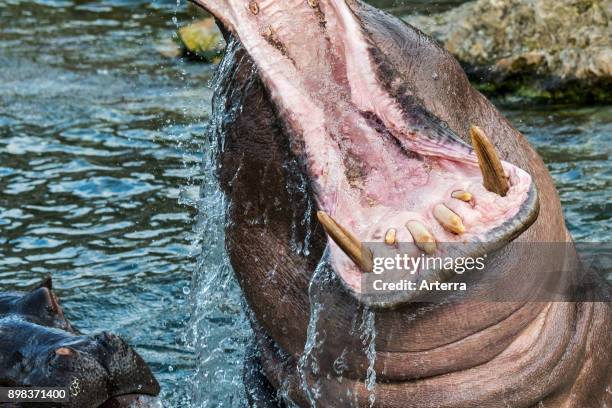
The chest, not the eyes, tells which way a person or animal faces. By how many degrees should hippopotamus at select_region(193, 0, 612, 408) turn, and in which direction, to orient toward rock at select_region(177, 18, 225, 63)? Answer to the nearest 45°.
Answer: approximately 180°

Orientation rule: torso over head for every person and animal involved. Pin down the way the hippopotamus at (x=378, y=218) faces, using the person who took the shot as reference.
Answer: facing the viewer

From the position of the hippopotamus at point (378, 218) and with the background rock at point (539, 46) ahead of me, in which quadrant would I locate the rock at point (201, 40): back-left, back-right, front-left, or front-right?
front-left

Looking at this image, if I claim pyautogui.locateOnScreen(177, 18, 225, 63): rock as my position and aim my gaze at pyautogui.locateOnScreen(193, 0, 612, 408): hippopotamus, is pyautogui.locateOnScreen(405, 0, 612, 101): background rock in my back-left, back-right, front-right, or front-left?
front-left

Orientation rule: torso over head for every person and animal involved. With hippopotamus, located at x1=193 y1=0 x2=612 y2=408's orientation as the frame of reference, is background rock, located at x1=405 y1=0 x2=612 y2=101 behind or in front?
behind
